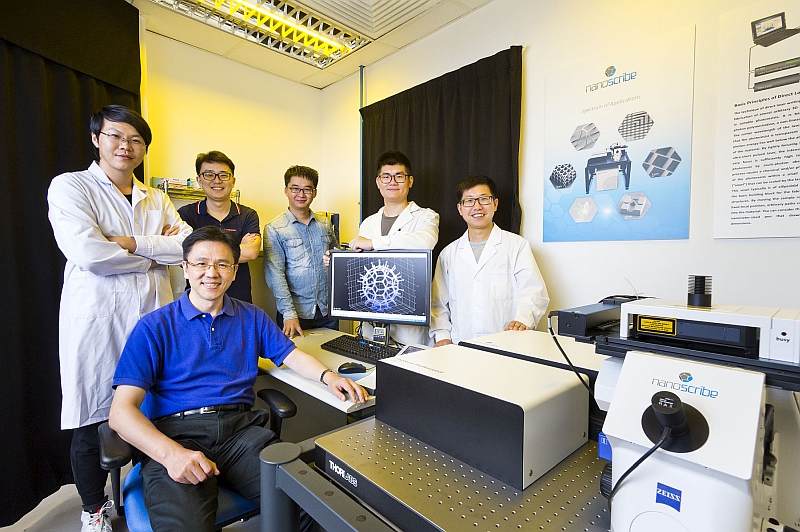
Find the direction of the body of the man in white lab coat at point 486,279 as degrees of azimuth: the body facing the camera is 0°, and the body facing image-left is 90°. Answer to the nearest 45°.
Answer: approximately 0°

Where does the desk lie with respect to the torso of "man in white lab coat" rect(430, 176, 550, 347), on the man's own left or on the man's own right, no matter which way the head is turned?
on the man's own right

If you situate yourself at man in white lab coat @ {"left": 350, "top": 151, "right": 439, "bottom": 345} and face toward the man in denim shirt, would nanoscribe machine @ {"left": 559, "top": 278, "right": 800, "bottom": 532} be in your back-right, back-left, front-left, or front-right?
back-left

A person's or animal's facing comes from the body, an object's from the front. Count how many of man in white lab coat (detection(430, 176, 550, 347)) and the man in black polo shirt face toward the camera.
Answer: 2

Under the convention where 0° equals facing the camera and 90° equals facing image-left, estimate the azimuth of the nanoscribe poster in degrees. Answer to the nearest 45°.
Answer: approximately 45°

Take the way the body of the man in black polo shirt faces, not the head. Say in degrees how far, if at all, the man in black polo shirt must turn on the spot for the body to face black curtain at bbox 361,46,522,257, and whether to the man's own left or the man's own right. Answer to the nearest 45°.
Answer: approximately 90° to the man's own left

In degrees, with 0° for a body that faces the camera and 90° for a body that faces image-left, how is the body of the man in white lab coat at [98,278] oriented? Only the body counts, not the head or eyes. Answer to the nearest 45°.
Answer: approximately 315°
